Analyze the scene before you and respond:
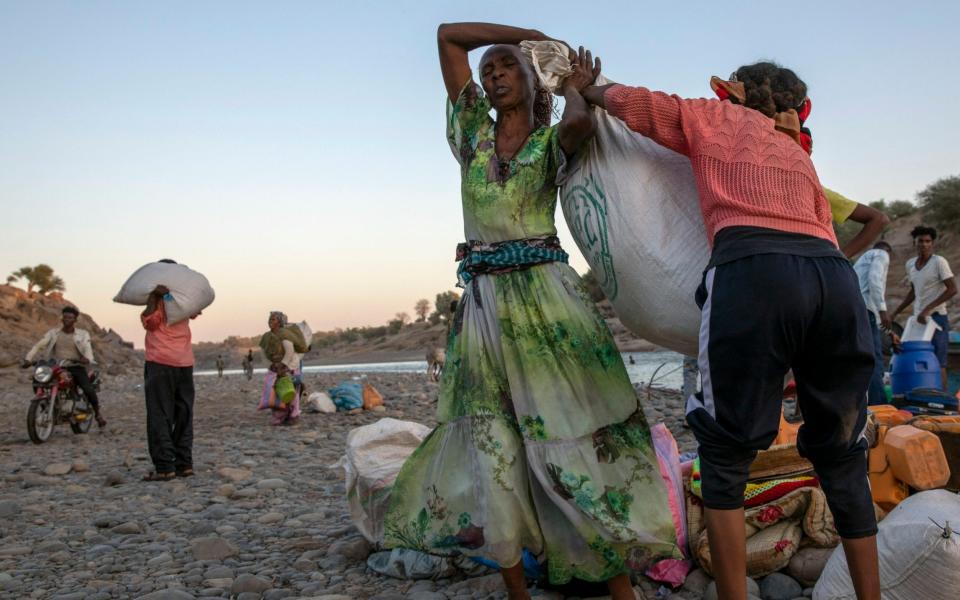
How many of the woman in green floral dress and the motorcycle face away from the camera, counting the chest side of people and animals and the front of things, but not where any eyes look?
0

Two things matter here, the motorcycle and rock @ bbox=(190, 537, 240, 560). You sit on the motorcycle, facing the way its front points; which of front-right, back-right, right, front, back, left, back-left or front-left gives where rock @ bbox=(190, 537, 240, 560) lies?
front-left

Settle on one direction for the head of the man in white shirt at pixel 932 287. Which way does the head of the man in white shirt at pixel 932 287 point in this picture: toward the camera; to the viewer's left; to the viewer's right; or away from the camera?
toward the camera

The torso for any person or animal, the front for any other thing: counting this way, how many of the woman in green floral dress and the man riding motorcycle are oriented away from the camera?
0

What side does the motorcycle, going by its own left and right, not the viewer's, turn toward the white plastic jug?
left

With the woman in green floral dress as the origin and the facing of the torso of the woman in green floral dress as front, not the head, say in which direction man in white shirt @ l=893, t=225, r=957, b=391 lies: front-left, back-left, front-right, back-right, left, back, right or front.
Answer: back-left

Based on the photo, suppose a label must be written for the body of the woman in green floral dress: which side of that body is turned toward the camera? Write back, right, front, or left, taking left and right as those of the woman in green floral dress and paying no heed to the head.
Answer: front

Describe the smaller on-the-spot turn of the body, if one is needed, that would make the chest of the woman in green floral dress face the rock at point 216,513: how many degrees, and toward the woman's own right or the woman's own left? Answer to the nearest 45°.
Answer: approximately 135° to the woman's own right

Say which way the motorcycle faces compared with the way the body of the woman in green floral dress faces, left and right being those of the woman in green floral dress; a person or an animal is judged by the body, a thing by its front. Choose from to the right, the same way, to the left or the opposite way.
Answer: the same way

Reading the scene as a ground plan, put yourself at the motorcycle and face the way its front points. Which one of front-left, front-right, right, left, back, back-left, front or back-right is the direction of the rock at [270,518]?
front-left

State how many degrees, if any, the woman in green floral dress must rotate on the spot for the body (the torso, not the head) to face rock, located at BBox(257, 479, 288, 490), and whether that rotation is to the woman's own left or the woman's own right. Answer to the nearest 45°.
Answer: approximately 135° to the woman's own right

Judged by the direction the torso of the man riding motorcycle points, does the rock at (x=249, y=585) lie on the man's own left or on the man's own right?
on the man's own left

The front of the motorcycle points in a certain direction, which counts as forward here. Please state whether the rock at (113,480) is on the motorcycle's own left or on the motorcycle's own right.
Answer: on the motorcycle's own left

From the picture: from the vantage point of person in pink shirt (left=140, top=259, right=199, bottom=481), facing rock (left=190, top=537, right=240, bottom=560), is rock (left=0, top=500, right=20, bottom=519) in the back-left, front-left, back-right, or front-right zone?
front-right

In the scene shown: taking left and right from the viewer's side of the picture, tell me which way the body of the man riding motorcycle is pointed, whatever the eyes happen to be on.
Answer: facing the viewer and to the left of the viewer

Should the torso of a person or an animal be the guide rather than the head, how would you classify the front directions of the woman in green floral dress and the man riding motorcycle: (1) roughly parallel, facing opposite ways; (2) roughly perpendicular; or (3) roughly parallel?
roughly parallel

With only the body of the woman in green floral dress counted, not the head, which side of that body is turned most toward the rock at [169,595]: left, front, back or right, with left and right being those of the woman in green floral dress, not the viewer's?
right

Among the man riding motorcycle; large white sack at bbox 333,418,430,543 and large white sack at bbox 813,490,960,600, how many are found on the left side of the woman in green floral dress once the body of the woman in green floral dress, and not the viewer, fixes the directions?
1

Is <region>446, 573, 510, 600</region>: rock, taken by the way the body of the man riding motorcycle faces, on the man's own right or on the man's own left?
on the man's own left
